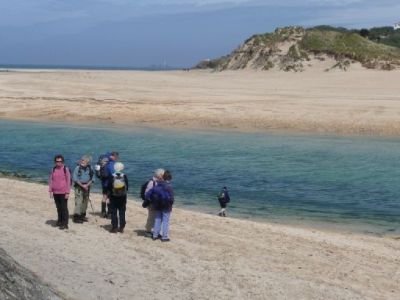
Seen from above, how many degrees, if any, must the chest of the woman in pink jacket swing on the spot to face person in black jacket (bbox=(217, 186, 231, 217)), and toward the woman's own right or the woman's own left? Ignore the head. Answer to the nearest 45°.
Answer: approximately 135° to the woman's own left

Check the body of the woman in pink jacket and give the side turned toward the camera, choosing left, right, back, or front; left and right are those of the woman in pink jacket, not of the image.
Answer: front

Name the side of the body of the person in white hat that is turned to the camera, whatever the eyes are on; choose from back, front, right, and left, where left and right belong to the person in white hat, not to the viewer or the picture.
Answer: back

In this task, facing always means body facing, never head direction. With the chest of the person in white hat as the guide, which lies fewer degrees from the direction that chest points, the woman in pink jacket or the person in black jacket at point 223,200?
the person in black jacket

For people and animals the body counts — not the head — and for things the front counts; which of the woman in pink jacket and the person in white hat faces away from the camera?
the person in white hat

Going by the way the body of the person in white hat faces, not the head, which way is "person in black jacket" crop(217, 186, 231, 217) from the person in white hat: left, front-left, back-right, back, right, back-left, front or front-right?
front-right

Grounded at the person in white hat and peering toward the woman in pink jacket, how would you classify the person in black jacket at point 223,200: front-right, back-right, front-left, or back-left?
back-right

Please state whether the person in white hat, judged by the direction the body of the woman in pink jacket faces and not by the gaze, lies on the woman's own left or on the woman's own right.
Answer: on the woman's own left

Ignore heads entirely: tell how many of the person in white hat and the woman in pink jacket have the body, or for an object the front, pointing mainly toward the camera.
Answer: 1

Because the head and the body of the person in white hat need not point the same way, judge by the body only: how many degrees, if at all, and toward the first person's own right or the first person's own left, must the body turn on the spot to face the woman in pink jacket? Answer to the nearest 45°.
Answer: approximately 90° to the first person's own left

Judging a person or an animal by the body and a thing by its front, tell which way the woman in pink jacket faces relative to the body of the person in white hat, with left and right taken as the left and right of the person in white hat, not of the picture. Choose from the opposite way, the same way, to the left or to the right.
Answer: the opposite way
